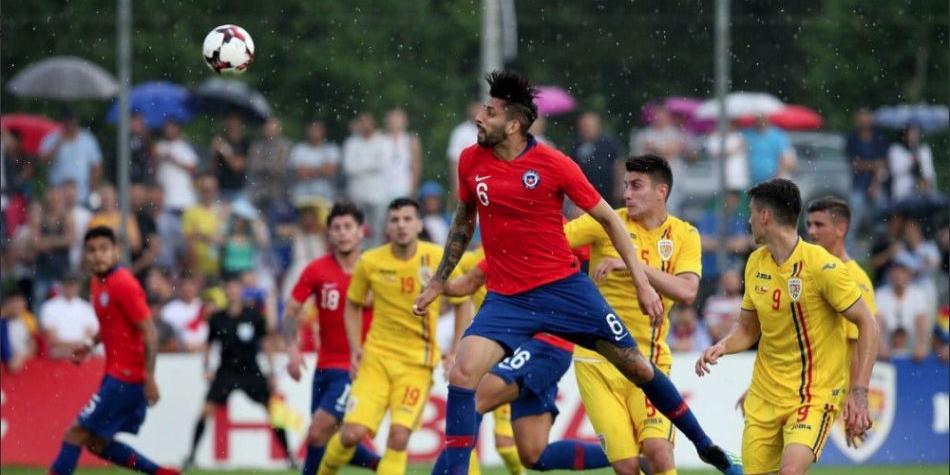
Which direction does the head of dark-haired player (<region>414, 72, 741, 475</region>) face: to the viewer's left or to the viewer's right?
to the viewer's left

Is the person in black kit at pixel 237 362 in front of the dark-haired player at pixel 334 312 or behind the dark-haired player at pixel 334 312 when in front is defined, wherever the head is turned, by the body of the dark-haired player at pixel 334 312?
behind

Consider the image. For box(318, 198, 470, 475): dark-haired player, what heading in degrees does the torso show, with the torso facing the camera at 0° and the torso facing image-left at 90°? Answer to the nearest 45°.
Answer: approximately 0°

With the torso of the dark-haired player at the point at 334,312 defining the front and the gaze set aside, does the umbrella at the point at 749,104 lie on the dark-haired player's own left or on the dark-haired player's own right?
on the dark-haired player's own left

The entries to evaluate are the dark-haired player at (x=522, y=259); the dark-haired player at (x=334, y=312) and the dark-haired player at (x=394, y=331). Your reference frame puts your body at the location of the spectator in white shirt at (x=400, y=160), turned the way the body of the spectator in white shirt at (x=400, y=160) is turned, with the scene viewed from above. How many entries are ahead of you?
3
